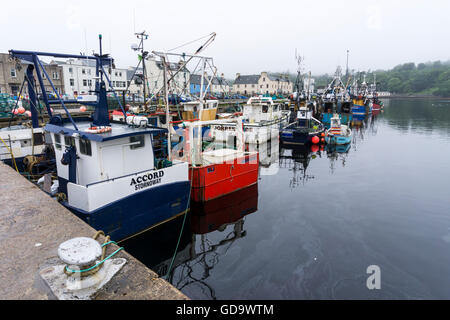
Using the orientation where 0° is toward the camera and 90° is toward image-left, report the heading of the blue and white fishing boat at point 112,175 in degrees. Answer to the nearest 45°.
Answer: approximately 135°

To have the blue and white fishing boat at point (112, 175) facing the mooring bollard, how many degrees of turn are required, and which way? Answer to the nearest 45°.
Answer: approximately 135° to its left
